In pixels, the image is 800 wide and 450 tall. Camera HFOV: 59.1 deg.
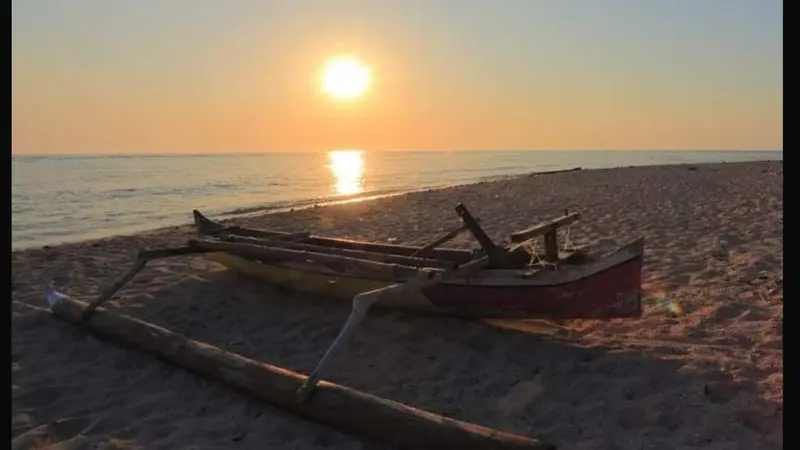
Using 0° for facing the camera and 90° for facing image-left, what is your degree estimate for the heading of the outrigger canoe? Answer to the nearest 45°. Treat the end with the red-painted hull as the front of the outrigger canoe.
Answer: approximately 315°
